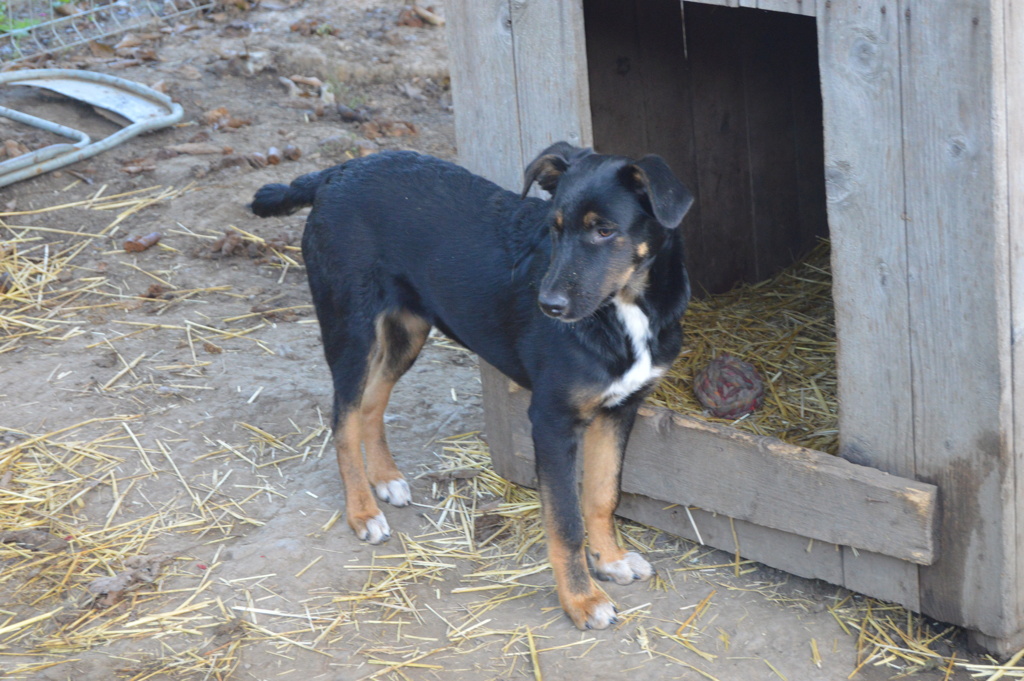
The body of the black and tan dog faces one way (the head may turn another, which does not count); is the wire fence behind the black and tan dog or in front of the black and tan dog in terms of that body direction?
behind

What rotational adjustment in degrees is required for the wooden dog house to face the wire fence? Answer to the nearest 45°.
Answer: approximately 90° to its right

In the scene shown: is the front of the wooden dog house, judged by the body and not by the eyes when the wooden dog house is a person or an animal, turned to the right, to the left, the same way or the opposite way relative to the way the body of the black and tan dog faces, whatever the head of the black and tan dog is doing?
to the right

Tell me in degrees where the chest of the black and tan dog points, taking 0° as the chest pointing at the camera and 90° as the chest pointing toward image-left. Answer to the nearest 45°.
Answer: approximately 315°
